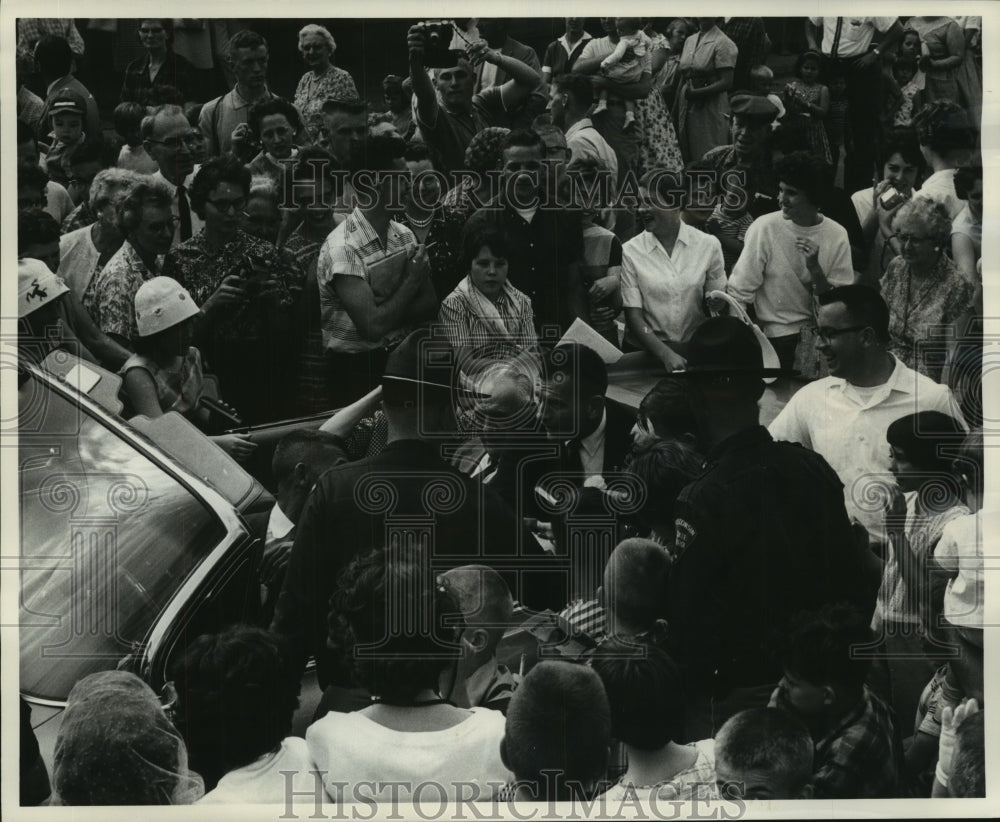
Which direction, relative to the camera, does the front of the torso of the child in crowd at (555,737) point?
away from the camera

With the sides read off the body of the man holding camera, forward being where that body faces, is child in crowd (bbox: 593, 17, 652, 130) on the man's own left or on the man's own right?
on the man's own left

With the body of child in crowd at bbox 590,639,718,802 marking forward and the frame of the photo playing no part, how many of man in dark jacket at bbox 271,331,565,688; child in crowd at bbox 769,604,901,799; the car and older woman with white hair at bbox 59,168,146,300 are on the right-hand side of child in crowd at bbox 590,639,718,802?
1

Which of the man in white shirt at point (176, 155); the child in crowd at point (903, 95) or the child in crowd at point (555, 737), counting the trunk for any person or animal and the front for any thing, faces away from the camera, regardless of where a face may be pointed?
the child in crowd at point (555, 737)

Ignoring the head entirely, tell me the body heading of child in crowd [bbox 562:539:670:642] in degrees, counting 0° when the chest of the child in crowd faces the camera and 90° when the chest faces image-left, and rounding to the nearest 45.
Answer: approximately 180°

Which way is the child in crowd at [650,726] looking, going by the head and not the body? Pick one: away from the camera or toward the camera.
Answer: away from the camera

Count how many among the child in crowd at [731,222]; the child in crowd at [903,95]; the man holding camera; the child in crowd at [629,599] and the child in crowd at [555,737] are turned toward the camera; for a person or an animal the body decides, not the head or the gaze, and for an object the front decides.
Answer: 3

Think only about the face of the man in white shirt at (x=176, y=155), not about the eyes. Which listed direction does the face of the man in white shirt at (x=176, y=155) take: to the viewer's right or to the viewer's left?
to the viewer's right

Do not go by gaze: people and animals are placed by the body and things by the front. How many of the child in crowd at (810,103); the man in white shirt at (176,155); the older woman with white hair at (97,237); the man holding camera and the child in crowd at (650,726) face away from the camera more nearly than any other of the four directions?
1

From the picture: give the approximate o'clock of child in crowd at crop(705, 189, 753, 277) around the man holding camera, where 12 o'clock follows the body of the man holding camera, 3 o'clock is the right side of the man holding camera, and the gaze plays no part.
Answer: The child in crowd is roughly at 9 o'clock from the man holding camera.

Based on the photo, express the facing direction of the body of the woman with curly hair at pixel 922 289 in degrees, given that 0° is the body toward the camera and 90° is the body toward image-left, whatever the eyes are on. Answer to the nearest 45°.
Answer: approximately 45°

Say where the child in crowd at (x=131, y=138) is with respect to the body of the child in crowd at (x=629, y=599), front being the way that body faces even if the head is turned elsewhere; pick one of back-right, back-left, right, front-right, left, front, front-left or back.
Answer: left

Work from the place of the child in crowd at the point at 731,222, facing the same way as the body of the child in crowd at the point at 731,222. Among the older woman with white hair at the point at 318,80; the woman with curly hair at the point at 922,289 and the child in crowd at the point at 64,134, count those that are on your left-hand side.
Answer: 1

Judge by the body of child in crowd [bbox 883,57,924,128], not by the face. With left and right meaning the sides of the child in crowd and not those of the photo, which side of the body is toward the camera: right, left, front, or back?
front
